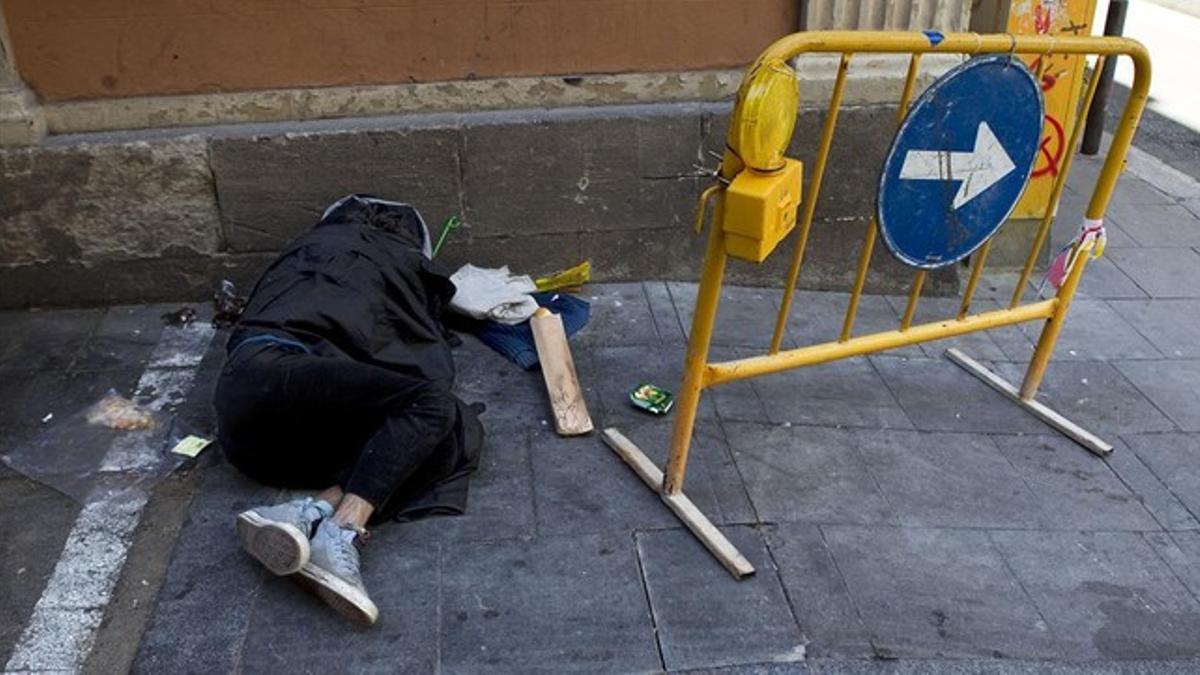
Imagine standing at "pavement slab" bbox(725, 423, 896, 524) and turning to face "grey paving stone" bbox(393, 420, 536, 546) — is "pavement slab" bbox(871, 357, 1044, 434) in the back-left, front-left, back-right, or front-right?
back-right

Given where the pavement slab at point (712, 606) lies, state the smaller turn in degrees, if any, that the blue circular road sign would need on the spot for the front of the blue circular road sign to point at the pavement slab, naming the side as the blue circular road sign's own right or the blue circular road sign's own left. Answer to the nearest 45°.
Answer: approximately 45° to the blue circular road sign's own right

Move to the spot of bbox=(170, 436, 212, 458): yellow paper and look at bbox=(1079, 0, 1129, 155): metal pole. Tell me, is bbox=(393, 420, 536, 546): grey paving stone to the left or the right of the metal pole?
right

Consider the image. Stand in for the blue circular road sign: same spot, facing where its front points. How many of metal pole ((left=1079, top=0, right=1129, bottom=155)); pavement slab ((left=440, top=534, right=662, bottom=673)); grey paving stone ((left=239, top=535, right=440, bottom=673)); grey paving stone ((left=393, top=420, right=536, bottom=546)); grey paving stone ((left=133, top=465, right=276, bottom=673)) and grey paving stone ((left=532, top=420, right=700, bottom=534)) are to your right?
5

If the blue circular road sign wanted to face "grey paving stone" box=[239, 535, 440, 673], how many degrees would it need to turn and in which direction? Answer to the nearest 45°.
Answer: approximately 90° to its right

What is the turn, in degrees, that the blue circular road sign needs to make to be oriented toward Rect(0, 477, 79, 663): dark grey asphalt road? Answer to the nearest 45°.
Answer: approximately 90° to its right

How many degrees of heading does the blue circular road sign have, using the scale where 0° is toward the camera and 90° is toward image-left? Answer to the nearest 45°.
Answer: approximately 315°

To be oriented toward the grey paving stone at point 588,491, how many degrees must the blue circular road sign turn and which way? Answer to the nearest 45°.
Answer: approximately 90° to its right

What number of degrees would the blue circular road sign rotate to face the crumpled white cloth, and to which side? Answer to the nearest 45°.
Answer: approximately 135° to its right

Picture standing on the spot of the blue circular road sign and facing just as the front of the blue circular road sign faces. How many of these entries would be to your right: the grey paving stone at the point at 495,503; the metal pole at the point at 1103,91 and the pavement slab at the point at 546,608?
2

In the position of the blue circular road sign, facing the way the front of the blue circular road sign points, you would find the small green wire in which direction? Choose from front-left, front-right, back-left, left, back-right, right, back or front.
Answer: back-right
